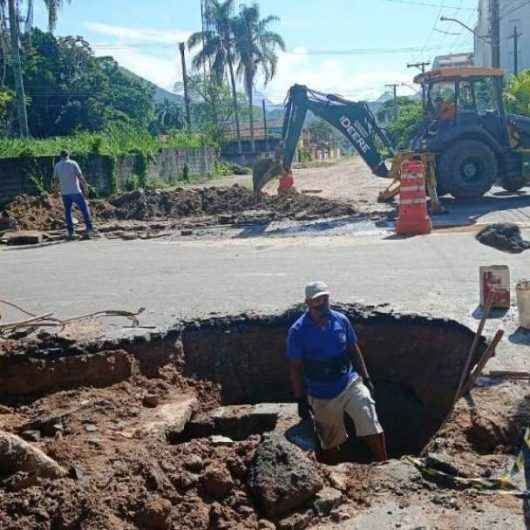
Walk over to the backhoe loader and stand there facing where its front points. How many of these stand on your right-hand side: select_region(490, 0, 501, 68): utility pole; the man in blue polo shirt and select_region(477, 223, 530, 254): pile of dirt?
2

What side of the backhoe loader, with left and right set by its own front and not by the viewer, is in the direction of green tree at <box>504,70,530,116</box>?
left

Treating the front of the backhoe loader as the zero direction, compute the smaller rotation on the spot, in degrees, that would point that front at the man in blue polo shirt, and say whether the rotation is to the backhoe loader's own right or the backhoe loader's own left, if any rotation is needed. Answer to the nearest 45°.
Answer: approximately 90° to the backhoe loader's own right

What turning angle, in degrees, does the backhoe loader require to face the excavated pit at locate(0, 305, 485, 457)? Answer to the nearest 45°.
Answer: approximately 90° to its right

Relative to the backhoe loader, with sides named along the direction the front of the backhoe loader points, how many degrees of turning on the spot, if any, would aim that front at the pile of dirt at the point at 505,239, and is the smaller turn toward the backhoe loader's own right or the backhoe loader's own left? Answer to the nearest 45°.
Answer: approximately 90° to the backhoe loader's own right

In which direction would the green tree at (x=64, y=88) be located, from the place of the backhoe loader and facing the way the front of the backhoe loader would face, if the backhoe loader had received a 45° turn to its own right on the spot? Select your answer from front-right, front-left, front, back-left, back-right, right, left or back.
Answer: back

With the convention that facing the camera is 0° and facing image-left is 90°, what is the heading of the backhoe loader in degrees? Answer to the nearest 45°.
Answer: approximately 270°

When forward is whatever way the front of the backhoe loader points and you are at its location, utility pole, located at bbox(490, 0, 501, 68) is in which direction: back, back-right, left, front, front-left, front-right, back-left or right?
left

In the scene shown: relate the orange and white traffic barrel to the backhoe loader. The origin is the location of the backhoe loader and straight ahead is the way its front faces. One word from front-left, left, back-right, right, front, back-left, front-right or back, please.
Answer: right

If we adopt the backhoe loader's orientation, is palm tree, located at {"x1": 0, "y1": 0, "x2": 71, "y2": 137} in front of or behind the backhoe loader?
behind
